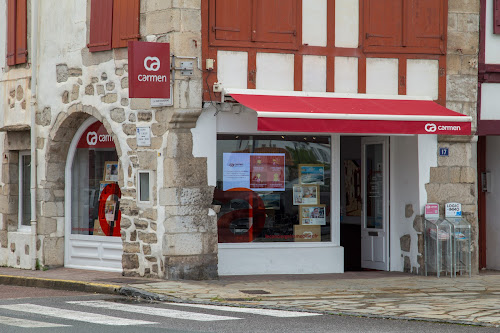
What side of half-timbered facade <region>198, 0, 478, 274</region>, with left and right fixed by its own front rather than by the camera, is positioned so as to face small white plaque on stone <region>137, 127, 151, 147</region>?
right

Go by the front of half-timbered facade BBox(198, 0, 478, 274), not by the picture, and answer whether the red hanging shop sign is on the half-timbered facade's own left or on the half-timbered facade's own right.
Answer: on the half-timbered facade's own right

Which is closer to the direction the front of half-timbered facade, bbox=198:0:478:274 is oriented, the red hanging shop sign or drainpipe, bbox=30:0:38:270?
the red hanging shop sign

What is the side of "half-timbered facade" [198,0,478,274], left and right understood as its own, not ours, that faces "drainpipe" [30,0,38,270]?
right

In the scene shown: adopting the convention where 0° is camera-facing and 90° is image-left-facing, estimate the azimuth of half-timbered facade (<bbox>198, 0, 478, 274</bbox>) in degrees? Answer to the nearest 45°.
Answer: approximately 0°
